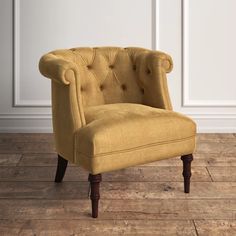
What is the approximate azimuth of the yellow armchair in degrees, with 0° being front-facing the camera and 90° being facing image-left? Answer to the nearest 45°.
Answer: approximately 315°
